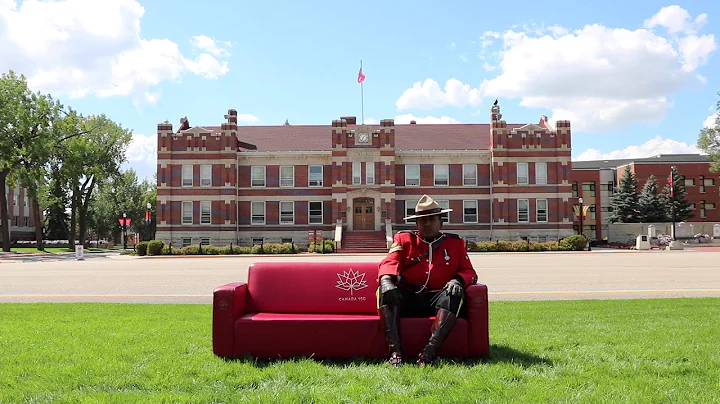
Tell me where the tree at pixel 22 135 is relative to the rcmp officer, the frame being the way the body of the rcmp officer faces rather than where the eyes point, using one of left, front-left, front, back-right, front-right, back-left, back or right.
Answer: back-right

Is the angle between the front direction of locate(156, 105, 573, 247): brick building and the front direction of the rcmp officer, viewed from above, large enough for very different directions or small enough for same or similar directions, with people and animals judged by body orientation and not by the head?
same or similar directions

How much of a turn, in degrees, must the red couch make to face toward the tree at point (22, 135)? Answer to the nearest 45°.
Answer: approximately 135° to its right

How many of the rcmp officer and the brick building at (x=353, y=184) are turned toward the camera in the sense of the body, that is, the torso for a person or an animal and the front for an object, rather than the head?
2

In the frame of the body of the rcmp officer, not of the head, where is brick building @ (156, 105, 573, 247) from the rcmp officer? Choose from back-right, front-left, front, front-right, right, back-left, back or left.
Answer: back

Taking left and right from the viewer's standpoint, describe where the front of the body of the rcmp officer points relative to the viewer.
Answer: facing the viewer

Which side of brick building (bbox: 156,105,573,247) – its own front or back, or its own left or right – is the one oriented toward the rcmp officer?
front

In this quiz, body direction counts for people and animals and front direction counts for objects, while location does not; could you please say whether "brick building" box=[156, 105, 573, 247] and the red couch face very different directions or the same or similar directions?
same or similar directions

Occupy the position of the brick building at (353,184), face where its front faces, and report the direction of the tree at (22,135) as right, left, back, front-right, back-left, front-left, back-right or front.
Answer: right

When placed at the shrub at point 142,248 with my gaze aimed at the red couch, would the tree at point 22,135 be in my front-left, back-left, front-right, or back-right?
back-right

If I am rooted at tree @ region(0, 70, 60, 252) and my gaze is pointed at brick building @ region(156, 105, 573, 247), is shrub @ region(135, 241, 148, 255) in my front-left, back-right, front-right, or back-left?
front-right

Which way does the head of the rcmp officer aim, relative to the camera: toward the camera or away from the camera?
toward the camera

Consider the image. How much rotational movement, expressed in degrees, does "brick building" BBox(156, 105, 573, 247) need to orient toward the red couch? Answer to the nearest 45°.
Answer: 0° — it already faces it

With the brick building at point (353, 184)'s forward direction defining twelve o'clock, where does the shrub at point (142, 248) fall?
The shrub is roughly at 2 o'clock from the brick building.

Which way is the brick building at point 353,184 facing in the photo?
toward the camera
